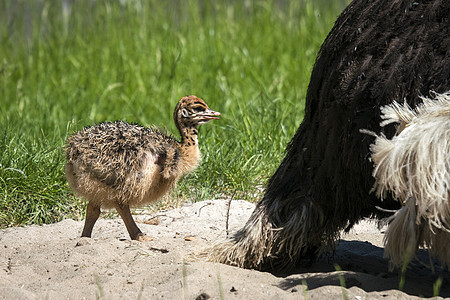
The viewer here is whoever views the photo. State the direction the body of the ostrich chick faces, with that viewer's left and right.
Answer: facing to the right of the viewer

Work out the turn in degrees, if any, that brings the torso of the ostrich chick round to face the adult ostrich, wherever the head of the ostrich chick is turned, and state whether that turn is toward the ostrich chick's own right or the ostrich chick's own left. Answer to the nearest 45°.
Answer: approximately 45° to the ostrich chick's own right
